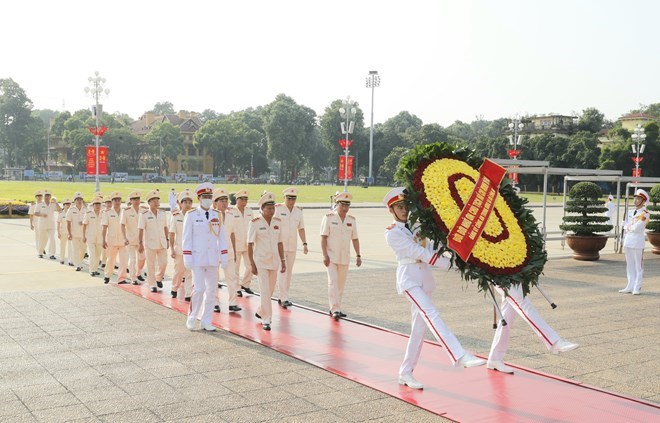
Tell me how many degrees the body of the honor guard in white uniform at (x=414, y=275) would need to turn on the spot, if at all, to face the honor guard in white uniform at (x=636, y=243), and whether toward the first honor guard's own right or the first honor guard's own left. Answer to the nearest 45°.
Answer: approximately 90° to the first honor guard's own left

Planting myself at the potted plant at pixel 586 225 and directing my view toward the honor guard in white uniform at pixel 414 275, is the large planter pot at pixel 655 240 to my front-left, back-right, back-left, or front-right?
back-left

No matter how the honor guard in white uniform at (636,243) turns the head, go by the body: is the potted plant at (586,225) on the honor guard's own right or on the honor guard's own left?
on the honor guard's own right

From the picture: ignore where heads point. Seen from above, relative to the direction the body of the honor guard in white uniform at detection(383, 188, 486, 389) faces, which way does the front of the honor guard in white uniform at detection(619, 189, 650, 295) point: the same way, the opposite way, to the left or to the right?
to the right

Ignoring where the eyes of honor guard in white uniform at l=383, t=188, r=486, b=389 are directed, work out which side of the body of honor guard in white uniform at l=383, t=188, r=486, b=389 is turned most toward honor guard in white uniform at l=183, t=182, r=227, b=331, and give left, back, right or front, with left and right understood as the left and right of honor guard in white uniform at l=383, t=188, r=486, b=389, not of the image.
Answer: back

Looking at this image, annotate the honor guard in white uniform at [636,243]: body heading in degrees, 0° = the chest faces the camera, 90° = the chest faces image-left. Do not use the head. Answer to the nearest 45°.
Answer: approximately 45°

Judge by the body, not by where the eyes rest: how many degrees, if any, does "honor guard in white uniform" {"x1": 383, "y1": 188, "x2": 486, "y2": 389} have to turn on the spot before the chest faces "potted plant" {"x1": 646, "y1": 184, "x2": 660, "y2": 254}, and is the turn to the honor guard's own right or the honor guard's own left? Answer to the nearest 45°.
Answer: approximately 90° to the honor guard's own left

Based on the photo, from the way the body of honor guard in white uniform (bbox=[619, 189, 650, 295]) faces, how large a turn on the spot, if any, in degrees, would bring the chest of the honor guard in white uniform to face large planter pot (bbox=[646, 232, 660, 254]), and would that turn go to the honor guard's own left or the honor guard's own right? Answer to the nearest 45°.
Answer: approximately 135° to the honor guard's own right

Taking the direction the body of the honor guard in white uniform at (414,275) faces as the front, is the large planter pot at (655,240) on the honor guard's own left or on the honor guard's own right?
on the honor guard's own left

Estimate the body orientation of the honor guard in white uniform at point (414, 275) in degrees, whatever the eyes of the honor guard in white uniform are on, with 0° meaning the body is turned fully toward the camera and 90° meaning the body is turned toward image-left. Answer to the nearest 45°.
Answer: approximately 315°

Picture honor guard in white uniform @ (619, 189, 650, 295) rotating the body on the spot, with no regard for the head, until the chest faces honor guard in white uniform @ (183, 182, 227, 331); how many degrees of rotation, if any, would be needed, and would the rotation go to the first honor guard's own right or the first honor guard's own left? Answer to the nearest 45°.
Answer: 0° — they already face them

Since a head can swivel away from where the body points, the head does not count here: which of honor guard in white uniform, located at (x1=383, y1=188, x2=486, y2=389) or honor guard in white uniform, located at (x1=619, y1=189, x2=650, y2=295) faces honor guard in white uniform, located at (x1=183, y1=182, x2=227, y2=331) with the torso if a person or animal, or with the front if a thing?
honor guard in white uniform, located at (x1=619, y1=189, x2=650, y2=295)

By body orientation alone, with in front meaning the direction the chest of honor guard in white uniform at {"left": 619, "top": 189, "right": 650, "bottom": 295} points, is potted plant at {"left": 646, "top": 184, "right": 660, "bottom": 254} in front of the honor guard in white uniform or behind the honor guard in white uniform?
behind
